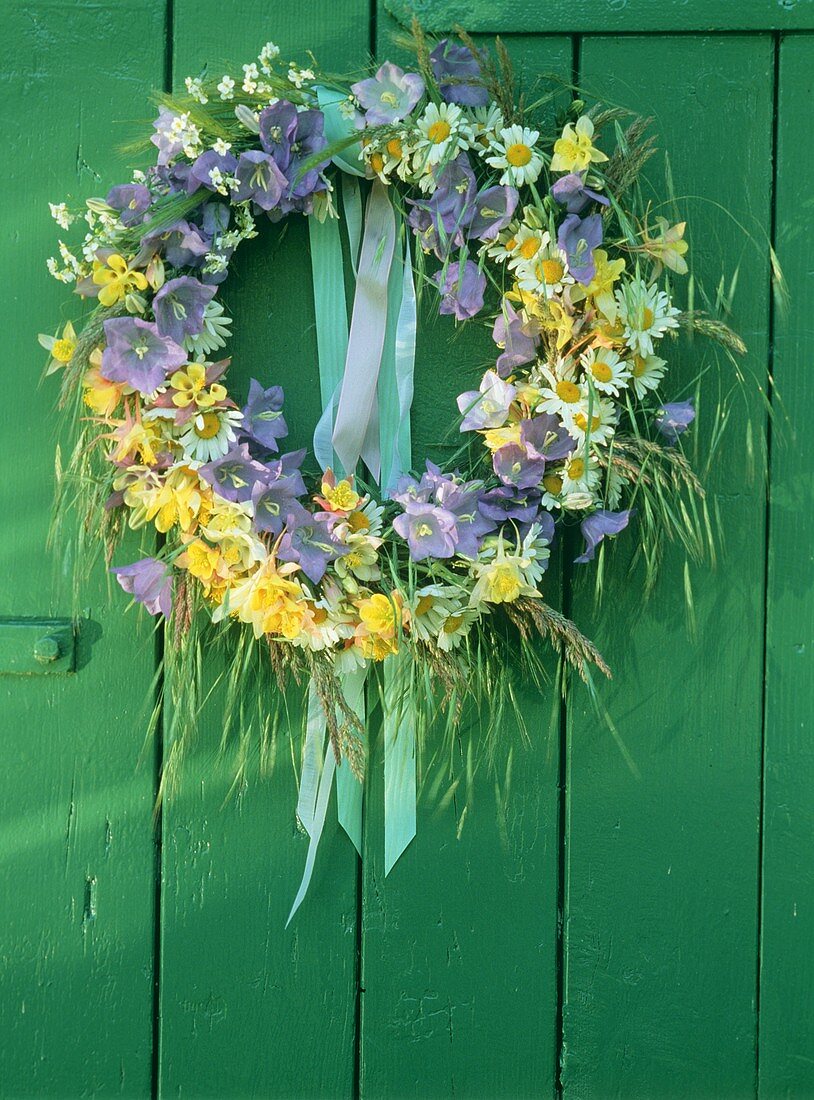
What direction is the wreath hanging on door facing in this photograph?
toward the camera

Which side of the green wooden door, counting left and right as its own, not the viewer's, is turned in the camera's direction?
front
